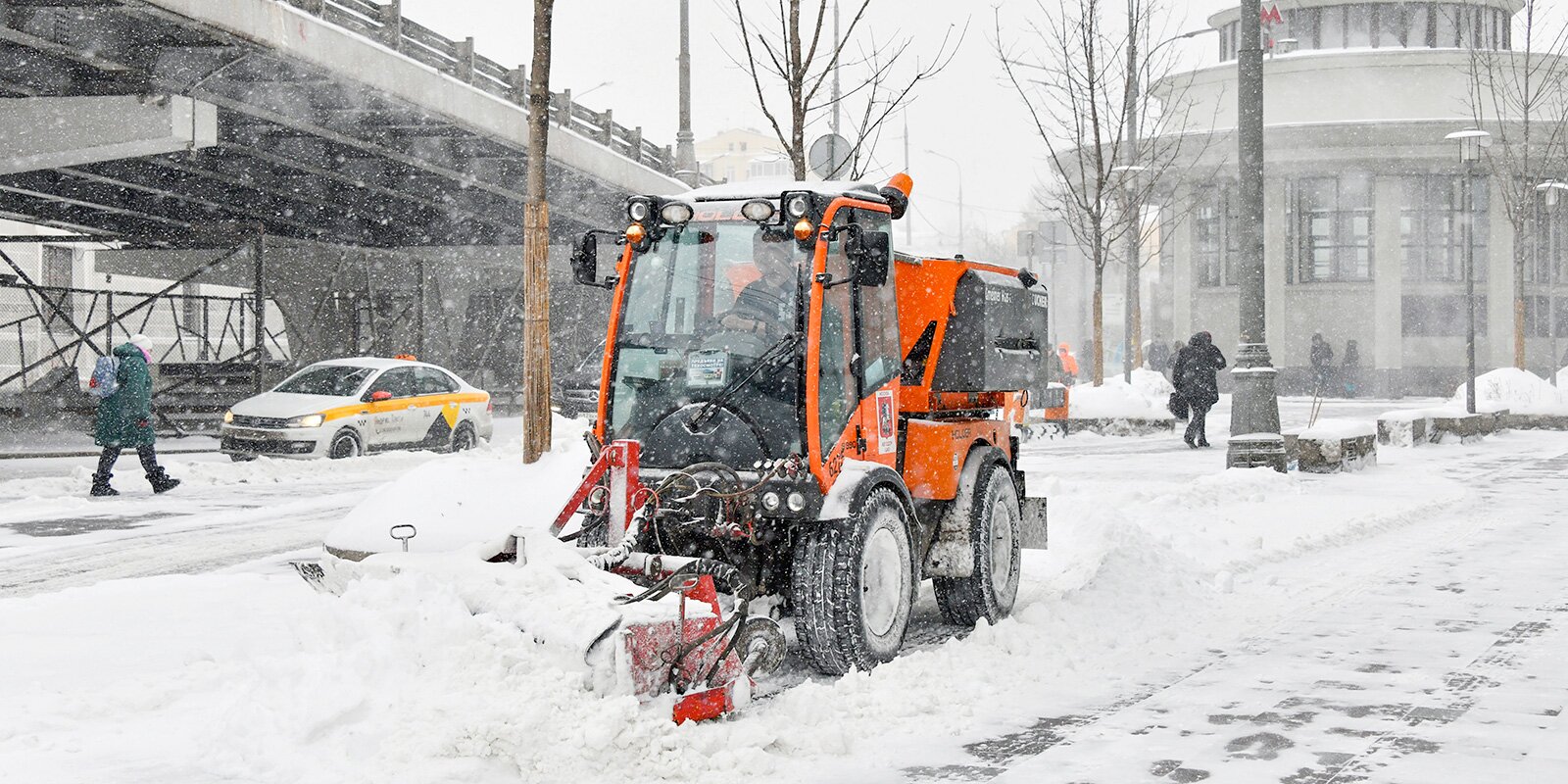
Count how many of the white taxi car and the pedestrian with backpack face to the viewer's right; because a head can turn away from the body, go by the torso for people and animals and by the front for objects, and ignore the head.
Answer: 1

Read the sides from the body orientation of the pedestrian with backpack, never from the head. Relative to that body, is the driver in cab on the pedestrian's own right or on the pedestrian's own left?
on the pedestrian's own right

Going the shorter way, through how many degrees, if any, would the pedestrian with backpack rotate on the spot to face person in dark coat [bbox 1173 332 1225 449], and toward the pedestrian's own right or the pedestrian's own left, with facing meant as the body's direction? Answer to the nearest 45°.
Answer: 0° — they already face them

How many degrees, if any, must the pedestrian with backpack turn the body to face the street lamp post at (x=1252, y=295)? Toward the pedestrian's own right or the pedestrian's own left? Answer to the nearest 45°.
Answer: approximately 45° to the pedestrian's own right

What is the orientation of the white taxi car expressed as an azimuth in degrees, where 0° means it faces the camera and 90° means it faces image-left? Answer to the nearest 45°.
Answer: approximately 45°

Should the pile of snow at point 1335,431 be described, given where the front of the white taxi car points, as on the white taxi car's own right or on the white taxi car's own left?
on the white taxi car's own left

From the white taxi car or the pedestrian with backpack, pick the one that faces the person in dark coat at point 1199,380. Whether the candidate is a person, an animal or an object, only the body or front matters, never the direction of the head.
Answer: the pedestrian with backpack

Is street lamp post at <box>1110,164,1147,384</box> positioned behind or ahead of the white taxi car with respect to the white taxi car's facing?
behind

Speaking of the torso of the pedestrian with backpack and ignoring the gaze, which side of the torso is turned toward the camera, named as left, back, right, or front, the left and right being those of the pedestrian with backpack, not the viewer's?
right

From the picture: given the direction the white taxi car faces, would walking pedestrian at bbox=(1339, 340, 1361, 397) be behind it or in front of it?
behind
